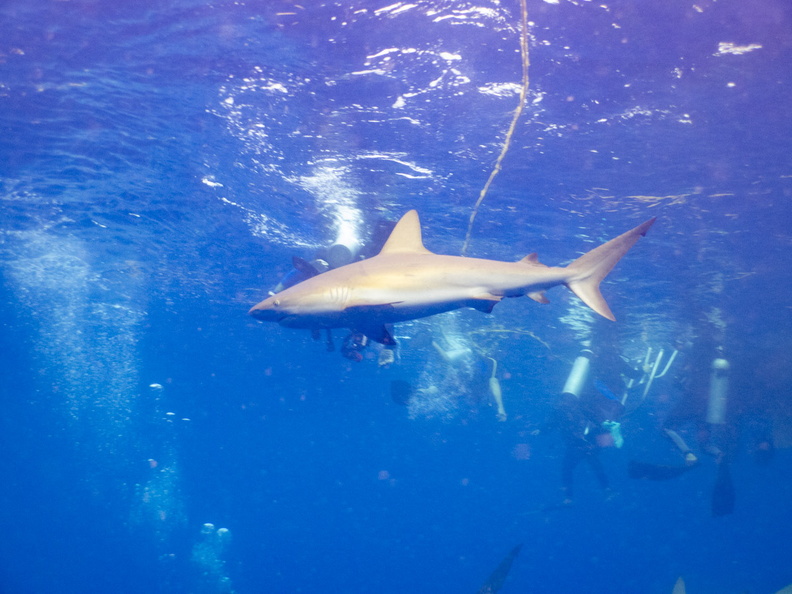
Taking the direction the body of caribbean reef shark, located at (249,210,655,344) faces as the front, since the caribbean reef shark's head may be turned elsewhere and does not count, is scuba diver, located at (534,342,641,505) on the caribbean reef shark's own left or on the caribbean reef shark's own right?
on the caribbean reef shark's own right

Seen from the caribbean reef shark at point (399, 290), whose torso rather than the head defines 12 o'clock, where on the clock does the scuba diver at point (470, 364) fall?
The scuba diver is roughly at 3 o'clock from the caribbean reef shark.

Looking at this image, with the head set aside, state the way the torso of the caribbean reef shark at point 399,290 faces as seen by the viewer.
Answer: to the viewer's left

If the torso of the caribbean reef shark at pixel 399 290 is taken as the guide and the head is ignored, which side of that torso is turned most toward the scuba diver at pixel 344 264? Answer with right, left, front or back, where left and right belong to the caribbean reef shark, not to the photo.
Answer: right

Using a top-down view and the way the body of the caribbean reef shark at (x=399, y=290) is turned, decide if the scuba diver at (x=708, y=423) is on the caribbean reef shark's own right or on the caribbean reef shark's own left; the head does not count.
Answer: on the caribbean reef shark's own right
